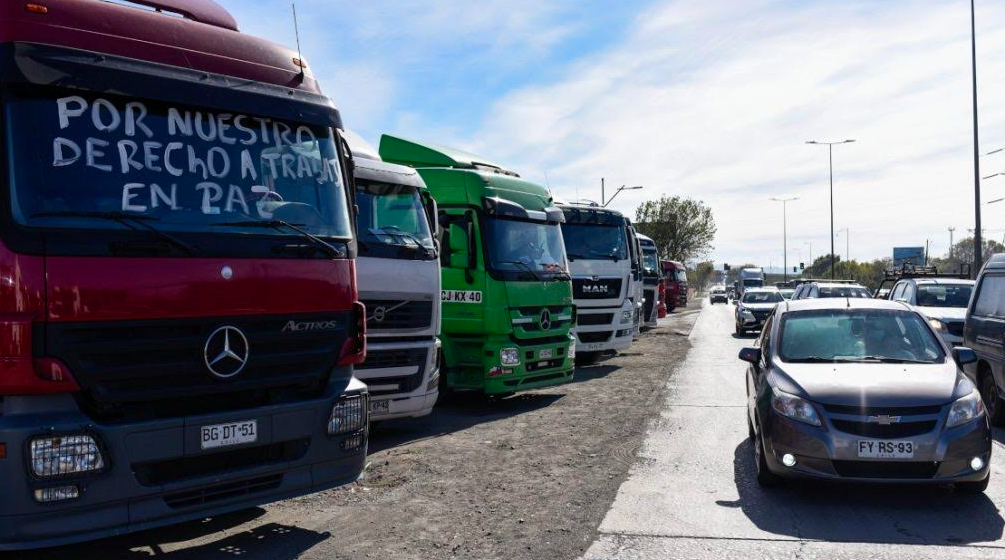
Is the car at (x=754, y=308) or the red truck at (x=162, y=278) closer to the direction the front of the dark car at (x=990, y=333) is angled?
the red truck

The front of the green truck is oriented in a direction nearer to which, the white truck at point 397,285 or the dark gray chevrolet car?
the dark gray chevrolet car

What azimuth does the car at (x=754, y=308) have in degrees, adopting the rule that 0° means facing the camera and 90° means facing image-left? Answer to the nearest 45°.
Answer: approximately 0°

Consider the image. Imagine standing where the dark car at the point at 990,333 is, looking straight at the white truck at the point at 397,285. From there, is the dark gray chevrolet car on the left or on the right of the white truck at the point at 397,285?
left

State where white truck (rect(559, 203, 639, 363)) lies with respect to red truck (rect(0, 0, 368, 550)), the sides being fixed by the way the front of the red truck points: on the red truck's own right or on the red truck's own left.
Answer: on the red truck's own left

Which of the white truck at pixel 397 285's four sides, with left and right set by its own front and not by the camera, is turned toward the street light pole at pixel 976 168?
left

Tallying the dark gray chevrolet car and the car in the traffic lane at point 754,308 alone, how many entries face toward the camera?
2

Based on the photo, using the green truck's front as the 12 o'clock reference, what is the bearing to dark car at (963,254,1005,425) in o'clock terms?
The dark car is roughly at 11 o'clock from the green truck.

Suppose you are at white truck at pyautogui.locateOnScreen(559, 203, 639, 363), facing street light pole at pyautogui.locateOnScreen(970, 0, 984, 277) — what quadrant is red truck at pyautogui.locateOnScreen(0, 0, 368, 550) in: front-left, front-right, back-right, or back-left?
back-right

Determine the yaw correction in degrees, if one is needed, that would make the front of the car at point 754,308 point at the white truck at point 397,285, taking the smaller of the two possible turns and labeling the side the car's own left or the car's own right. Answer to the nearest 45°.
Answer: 0° — it already faces it
